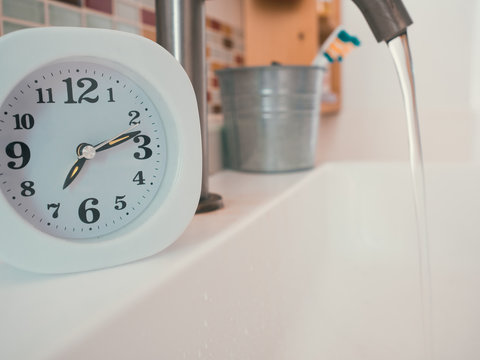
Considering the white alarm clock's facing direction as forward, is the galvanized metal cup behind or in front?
behind

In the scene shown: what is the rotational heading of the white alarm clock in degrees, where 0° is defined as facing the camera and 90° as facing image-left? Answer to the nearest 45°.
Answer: approximately 0°

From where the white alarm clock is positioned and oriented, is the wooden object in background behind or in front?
behind
